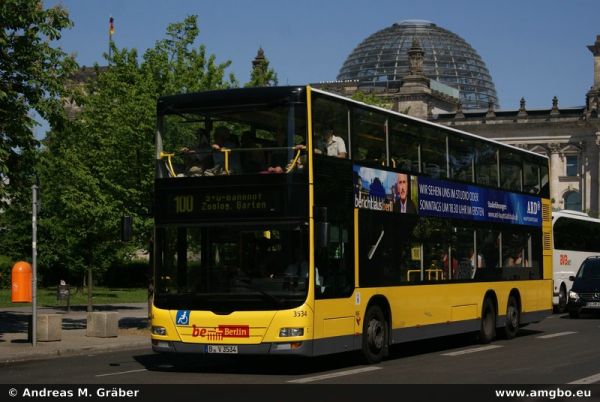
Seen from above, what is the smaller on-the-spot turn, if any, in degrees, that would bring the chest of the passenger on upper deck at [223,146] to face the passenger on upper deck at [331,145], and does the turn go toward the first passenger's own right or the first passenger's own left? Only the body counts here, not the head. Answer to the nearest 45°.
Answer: approximately 135° to the first passenger's own left

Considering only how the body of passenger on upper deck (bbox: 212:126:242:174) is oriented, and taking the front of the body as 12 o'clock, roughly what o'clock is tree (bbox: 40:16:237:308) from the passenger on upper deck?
The tree is roughly at 4 o'clock from the passenger on upper deck.

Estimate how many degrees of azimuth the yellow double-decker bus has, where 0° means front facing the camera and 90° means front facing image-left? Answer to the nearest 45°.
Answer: approximately 45°

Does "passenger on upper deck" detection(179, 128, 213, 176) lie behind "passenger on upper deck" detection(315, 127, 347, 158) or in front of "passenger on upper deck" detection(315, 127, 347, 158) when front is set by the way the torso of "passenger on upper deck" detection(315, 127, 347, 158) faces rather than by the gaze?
in front

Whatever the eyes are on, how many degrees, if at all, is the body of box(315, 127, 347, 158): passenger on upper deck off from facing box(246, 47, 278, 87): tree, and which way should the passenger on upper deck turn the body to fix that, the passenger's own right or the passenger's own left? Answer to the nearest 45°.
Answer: approximately 135° to the passenger's own right

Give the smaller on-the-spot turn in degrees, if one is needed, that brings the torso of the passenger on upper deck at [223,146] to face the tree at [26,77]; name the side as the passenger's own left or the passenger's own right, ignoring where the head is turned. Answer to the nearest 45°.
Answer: approximately 90° to the passenger's own right

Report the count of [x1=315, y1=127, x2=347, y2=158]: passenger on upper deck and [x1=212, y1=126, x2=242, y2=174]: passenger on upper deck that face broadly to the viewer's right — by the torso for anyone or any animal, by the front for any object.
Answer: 0

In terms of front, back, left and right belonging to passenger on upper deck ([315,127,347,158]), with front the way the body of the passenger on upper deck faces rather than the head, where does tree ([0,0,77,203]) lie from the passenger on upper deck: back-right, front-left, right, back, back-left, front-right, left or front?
right

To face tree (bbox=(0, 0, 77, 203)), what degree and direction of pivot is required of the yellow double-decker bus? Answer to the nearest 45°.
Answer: approximately 90° to its right

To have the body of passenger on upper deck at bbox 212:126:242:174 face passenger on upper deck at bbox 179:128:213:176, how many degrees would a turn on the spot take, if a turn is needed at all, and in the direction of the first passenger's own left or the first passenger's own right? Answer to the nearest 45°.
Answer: approximately 90° to the first passenger's own right

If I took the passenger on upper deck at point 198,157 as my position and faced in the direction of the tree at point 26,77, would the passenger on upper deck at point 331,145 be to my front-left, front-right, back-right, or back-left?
back-right

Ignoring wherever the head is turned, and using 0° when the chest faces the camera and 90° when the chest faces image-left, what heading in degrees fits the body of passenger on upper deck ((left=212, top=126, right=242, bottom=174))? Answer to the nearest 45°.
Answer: approximately 45°

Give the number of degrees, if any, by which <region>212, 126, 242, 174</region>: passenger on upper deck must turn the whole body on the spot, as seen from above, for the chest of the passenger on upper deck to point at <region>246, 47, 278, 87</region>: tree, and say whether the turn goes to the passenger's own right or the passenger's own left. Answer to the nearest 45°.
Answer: approximately 135° to the passenger's own right

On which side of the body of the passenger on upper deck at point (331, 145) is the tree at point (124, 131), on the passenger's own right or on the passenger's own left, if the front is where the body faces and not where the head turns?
on the passenger's own right
